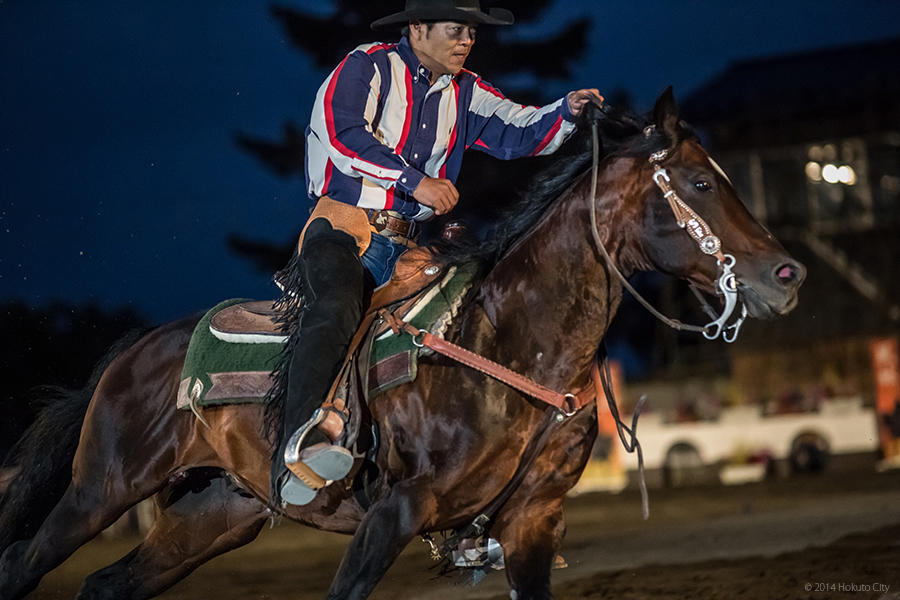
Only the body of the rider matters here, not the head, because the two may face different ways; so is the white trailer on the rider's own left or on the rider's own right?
on the rider's own left

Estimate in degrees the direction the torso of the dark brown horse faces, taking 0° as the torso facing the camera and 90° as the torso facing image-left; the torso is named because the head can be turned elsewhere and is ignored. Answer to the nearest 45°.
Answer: approximately 270°

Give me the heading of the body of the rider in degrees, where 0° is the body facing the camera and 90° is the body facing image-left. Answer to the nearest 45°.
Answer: approximately 315°

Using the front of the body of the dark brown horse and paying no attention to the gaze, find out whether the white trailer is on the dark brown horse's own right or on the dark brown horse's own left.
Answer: on the dark brown horse's own left
